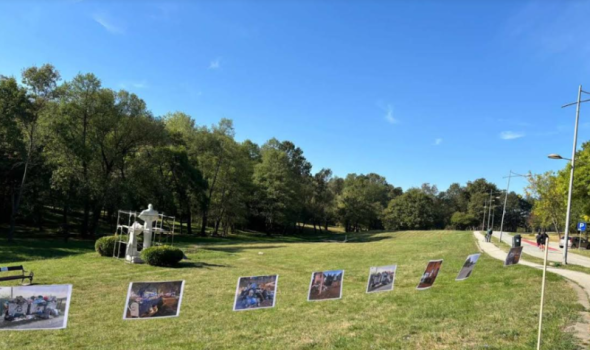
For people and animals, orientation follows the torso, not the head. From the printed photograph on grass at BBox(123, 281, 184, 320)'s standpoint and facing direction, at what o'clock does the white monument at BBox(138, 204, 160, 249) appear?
The white monument is roughly at 6 o'clock from the printed photograph on grass.

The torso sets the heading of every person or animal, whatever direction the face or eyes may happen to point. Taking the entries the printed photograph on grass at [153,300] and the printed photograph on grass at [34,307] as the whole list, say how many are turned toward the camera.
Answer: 2

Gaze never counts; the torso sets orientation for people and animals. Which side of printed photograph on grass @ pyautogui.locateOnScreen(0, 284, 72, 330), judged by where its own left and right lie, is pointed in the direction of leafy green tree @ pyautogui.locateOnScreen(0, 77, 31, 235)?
back

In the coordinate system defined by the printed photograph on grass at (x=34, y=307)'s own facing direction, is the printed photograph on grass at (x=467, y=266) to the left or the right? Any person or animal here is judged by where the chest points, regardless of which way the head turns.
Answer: on its left

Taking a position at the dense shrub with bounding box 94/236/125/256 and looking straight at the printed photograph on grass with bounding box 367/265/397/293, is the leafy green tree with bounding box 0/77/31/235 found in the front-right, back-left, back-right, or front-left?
back-right

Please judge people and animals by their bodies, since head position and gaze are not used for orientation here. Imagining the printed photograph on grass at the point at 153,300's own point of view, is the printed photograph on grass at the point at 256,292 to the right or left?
on its left

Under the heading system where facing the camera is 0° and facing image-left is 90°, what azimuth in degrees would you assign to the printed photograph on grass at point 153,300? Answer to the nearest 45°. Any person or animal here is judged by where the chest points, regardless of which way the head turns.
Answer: approximately 0°

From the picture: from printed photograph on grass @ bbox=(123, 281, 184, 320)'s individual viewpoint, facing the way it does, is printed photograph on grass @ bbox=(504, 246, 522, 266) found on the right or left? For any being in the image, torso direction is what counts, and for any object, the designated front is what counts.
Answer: on its left

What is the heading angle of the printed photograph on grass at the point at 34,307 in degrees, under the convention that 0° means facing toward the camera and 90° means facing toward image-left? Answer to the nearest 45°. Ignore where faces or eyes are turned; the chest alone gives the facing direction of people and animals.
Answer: approximately 0°

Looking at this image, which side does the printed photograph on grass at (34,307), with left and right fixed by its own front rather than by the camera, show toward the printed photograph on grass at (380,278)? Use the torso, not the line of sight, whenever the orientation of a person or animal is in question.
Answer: left

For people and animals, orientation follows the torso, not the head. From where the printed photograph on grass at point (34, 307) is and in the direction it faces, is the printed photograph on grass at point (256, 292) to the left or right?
on its left

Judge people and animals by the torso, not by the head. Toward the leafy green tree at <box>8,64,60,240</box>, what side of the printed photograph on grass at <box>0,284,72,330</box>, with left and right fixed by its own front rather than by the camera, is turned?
back
